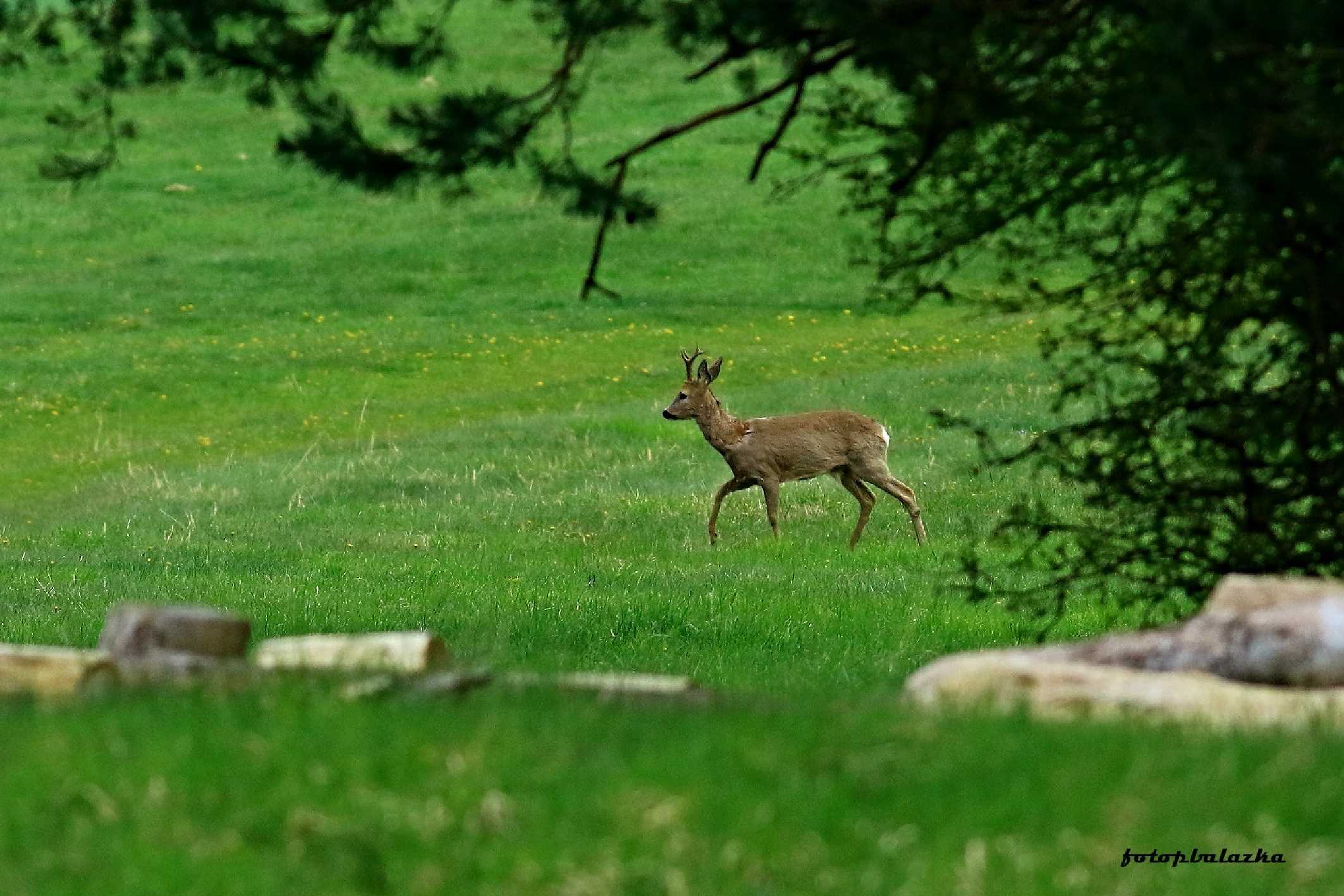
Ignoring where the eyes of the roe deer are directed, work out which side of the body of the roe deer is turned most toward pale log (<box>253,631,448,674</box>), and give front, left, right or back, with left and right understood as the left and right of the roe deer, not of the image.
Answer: left

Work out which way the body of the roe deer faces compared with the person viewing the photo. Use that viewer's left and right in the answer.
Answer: facing to the left of the viewer

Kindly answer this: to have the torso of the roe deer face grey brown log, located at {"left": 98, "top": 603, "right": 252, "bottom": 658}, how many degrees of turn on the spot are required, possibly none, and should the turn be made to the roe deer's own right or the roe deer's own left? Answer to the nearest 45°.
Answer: approximately 90° to the roe deer's own left

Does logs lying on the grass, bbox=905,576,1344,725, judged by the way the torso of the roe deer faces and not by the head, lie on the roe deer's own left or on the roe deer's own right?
on the roe deer's own left

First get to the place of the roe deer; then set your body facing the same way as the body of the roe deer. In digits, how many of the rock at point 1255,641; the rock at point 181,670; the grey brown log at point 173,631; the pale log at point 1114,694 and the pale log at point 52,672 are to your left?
5

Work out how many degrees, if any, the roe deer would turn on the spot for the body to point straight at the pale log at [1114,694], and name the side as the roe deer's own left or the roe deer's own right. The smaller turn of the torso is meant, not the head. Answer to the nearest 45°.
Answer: approximately 90° to the roe deer's own left

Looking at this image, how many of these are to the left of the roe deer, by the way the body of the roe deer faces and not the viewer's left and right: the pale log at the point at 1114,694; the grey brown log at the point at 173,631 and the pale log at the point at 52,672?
3

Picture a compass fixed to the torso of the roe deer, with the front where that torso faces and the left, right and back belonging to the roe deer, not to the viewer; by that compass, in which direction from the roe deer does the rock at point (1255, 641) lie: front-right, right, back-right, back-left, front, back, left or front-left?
left

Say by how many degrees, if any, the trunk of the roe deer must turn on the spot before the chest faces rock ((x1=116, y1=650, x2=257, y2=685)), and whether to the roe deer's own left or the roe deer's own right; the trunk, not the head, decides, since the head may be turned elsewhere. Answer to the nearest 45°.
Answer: approximately 90° to the roe deer's own left

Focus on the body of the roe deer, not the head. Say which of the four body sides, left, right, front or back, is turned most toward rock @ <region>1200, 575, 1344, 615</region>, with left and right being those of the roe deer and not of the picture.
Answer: left
